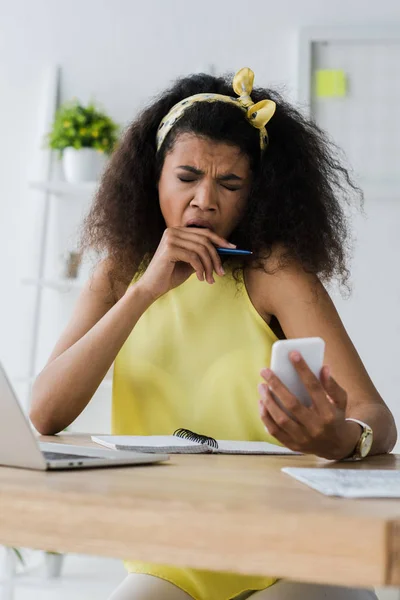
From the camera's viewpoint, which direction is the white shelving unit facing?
toward the camera

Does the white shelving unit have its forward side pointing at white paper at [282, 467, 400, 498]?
yes

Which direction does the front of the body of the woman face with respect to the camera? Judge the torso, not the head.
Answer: toward the camera

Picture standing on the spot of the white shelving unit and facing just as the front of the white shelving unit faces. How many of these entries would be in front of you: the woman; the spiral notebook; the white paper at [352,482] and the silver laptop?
4

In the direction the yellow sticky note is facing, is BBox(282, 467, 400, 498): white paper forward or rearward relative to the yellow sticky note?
forward

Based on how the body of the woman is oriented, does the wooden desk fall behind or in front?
in front

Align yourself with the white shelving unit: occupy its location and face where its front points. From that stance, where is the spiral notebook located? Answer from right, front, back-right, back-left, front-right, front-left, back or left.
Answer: front

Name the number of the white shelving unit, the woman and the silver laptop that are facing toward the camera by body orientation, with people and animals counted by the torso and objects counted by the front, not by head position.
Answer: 2

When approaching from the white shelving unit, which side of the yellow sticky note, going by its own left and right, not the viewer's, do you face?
right

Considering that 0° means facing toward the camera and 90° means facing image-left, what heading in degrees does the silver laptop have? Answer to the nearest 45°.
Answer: approximately 225°

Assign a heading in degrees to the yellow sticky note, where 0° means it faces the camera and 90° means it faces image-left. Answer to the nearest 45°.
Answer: approximately 0°

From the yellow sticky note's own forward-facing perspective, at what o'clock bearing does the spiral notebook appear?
The spiral notebook is roughly at 12 o'clock from the yellow sticky note.
